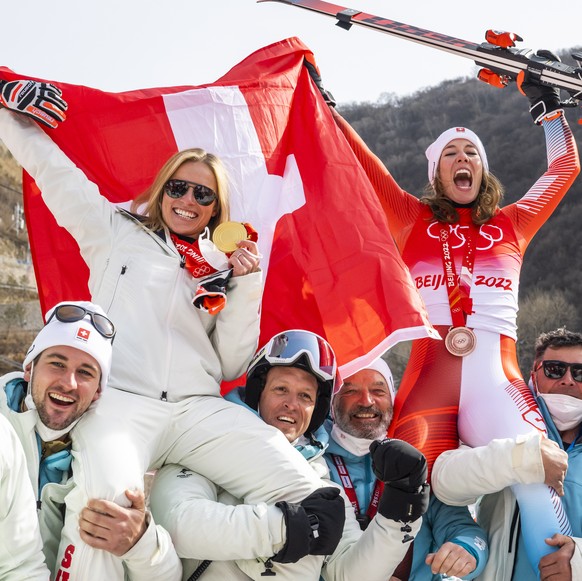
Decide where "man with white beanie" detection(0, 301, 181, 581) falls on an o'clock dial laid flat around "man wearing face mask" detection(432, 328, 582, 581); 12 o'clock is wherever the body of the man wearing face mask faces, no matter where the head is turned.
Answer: The man with white beanie is roughly at 2 o'clock from the man wearing face mask.

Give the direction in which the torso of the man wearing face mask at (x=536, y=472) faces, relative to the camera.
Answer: toward the camera

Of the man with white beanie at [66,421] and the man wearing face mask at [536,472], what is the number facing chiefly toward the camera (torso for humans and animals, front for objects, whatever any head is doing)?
2

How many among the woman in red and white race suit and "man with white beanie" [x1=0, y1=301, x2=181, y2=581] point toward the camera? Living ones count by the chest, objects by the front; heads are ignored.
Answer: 2

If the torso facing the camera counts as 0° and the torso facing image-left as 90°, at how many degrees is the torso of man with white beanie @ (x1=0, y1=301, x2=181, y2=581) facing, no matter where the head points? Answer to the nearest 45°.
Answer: approximately 0°

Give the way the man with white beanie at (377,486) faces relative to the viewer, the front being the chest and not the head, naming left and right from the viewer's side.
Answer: facing the viewer

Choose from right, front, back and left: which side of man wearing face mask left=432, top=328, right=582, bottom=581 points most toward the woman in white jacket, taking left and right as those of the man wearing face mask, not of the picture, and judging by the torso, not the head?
right

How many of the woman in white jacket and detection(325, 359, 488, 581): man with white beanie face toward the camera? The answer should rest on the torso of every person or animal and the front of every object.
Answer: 2

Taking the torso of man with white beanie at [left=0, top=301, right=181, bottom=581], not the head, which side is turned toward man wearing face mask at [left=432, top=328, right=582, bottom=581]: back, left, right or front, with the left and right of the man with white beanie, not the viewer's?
left

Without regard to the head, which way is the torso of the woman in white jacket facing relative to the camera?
toward the camera

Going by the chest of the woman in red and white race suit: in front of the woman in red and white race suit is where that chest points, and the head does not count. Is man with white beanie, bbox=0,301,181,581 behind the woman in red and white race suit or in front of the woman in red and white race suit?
in front
